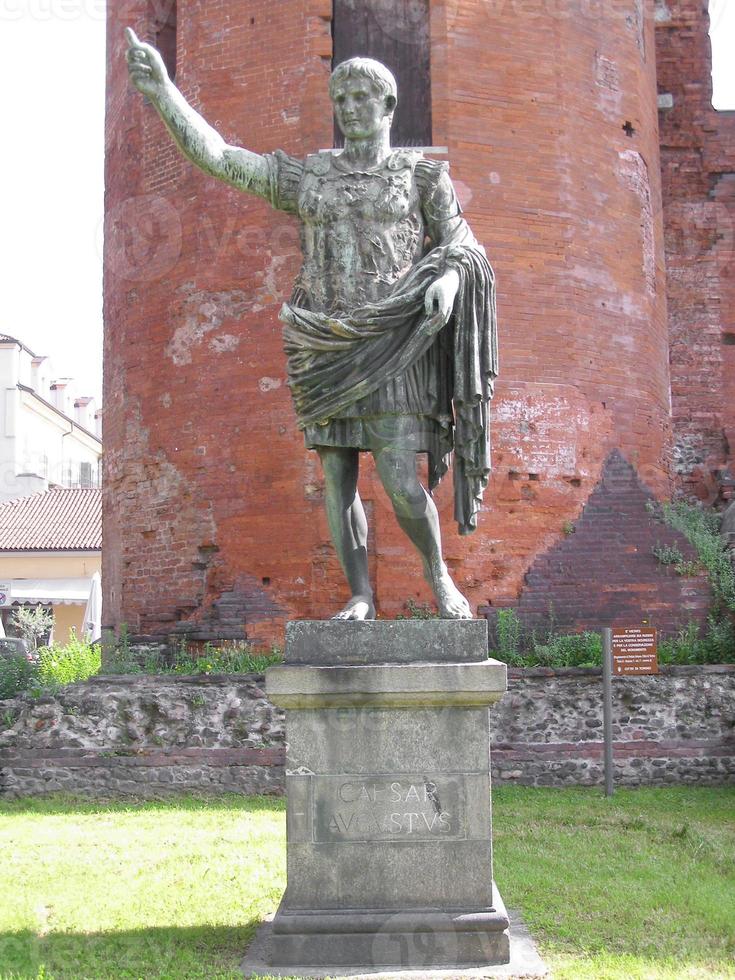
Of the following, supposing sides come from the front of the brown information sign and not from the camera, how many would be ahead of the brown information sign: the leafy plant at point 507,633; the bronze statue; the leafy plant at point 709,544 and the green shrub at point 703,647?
1

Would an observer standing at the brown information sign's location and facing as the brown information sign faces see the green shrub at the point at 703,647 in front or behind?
behind

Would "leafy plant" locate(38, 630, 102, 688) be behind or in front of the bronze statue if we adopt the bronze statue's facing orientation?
behind

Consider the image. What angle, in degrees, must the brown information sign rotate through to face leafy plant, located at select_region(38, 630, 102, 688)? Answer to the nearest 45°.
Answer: approximately 90° to its right

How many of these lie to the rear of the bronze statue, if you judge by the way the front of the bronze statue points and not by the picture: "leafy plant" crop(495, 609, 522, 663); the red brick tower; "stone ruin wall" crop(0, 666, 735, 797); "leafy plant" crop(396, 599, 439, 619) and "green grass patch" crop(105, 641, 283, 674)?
5

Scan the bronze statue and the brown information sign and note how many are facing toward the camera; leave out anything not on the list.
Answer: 2

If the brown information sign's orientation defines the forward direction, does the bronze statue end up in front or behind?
in front

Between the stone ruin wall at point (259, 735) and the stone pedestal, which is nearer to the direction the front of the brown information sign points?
the stone pedestal

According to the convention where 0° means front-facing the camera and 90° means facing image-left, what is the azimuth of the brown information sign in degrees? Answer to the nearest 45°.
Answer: approximately 0°

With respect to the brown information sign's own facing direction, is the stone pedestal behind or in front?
in front
